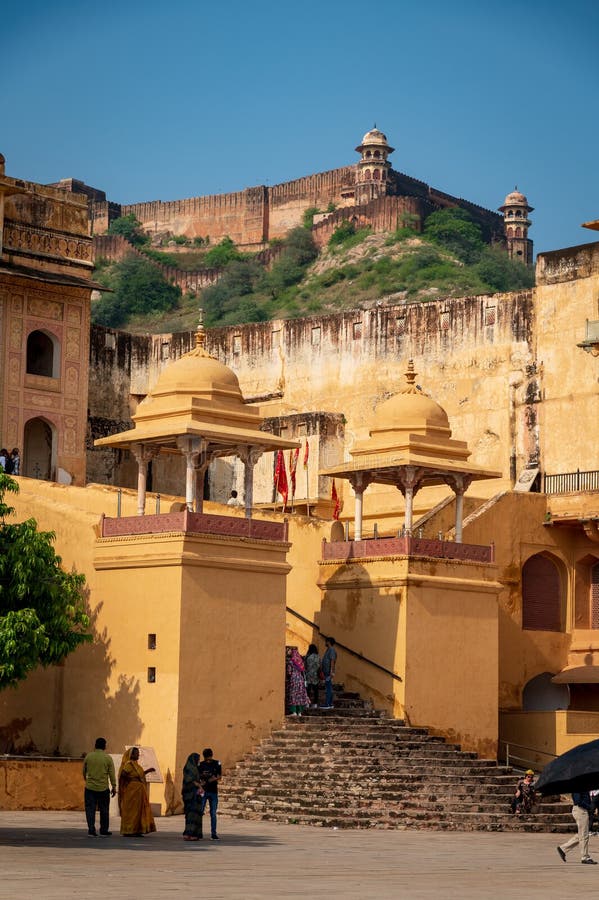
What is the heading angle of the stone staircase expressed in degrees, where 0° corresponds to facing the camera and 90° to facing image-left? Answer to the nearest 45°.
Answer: approximately 0°

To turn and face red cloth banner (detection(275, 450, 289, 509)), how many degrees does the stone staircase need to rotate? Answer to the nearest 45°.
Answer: approximately 180°

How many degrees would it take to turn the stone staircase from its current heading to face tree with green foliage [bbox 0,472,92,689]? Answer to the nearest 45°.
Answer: approximately 90° to its right

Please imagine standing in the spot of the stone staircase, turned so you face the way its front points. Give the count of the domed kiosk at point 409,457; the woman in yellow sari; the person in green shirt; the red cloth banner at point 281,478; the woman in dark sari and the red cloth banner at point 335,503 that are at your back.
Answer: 3

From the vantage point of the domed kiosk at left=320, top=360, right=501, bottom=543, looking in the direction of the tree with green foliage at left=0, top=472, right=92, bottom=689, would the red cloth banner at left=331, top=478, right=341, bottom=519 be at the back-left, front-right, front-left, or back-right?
back-right

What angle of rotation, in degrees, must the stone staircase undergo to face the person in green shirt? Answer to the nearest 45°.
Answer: approximately 45° to its right

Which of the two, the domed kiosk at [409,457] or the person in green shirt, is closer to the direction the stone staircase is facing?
the person in green shirt
